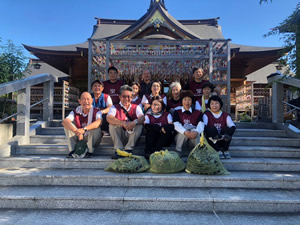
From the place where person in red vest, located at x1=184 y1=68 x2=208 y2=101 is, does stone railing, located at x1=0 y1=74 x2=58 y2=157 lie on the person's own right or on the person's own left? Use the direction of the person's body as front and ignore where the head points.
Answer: on the person's own right

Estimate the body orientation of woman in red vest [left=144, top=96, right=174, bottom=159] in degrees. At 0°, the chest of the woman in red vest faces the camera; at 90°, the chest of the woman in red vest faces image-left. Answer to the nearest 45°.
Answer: approximately 0°

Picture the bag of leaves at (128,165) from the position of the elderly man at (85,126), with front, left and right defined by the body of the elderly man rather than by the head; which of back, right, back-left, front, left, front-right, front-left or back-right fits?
front-left

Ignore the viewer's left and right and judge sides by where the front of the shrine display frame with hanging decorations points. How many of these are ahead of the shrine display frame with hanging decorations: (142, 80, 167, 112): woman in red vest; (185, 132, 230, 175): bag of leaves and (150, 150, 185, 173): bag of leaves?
3

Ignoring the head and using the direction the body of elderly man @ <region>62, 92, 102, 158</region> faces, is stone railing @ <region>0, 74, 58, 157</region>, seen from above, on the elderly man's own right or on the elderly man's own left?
on the elderly man's own right

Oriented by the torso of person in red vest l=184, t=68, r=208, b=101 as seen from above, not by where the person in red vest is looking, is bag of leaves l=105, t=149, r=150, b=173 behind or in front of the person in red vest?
in front

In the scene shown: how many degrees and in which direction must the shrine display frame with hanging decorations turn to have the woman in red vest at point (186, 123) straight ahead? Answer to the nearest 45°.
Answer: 0° — it already faces them

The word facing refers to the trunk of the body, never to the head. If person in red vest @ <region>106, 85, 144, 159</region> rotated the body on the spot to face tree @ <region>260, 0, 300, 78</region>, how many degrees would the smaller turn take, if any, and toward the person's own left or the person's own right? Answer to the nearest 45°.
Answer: approximately 90° to the person's own left

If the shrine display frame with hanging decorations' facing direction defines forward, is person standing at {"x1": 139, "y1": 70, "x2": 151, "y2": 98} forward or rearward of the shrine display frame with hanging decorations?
forward

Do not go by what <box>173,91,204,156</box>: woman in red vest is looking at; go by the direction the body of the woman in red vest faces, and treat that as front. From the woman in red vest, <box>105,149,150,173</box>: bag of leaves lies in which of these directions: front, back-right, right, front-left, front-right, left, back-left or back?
front-right

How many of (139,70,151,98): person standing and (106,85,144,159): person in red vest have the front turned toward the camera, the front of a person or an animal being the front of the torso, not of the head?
2

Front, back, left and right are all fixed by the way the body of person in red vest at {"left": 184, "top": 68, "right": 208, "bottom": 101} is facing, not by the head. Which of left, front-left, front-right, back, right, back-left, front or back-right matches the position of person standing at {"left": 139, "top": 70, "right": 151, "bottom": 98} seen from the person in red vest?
right
